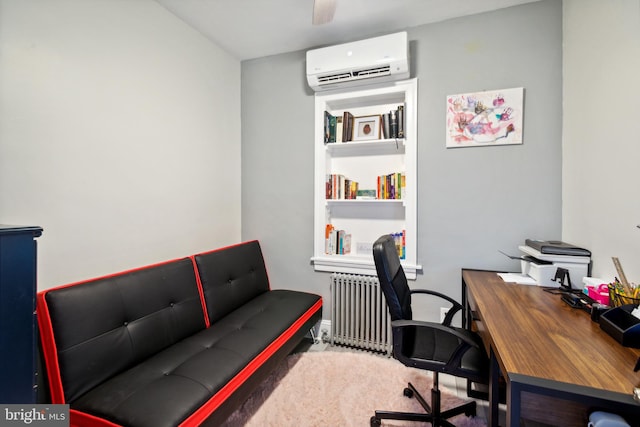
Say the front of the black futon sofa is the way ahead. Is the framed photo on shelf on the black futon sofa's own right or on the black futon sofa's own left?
on the black futon sofa's own left

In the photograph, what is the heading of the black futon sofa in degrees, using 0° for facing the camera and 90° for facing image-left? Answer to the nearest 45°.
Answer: approximately 315°

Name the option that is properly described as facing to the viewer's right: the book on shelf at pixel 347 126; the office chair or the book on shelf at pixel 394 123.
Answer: the office chair

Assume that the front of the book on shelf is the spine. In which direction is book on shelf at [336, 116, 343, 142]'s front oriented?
toward the camera

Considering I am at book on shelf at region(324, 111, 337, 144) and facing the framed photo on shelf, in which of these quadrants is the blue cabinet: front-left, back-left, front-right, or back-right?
back-right

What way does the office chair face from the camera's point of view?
to the viewer's right

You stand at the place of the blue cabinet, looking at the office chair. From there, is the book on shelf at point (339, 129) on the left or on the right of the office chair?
left

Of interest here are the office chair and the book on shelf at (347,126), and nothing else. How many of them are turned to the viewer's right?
1

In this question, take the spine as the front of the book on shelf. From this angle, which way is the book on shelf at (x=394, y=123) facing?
toward the camera

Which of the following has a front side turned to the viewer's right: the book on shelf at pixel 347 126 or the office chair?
the office chair
